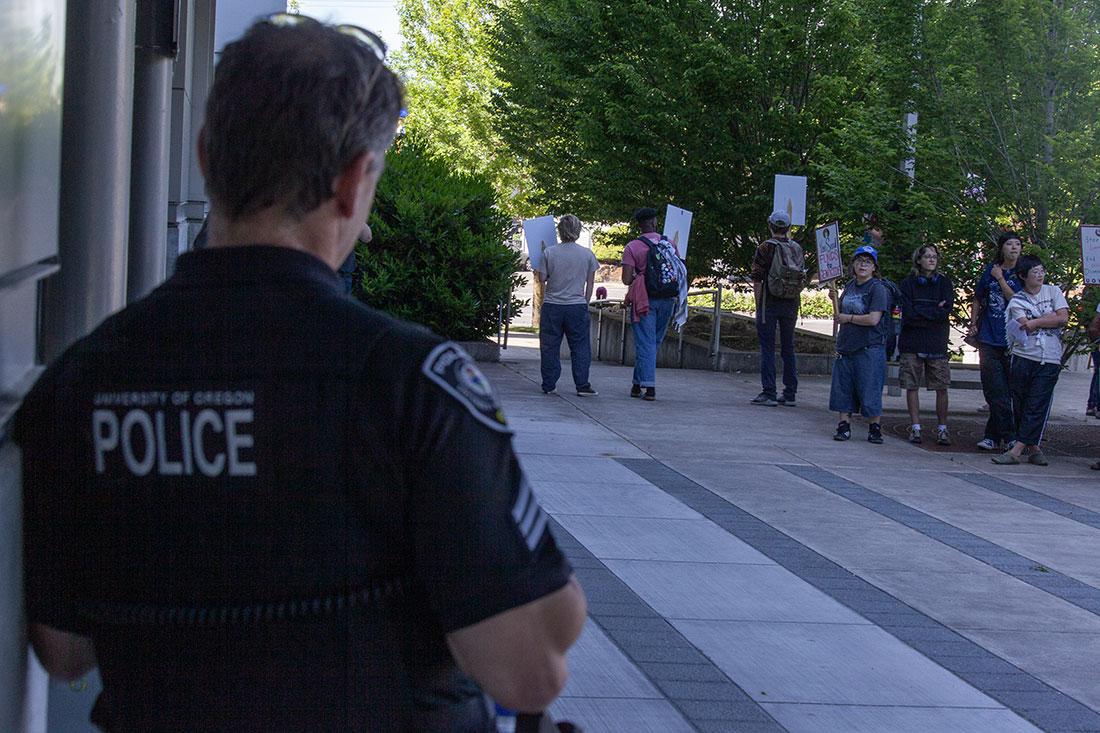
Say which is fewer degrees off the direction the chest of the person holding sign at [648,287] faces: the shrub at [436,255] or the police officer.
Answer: the shrub

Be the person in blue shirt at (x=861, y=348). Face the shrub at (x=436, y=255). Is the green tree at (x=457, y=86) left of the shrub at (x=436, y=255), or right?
right

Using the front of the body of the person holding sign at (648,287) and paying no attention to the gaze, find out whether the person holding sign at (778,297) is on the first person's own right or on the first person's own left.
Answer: on the first person's own right

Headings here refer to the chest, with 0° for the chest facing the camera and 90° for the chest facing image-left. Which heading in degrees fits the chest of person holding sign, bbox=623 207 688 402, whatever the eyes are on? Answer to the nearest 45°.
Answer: approximately 135°

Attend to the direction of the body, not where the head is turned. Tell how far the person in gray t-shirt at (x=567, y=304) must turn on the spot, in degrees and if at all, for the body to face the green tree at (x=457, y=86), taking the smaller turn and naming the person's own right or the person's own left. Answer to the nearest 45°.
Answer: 0° — they already face it

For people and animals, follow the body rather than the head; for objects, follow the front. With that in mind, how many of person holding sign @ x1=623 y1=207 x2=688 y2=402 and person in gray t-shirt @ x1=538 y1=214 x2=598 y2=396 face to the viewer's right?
0

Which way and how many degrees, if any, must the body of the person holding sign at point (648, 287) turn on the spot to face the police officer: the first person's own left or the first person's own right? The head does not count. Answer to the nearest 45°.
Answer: approximately 135° to the first person's own left

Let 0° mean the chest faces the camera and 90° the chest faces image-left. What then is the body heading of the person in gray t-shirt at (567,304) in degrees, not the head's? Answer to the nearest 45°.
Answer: approximately 180°

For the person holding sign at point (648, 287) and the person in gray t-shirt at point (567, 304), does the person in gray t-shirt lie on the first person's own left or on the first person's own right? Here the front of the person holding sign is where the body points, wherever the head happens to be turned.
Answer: on the first person's own left

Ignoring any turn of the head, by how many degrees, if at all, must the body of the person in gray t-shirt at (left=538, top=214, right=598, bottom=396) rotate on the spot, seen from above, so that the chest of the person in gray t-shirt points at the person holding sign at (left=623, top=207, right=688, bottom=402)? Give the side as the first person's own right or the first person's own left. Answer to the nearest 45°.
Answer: approximately 90° to the first person's own right

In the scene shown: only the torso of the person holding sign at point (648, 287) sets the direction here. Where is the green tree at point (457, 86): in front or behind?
in front

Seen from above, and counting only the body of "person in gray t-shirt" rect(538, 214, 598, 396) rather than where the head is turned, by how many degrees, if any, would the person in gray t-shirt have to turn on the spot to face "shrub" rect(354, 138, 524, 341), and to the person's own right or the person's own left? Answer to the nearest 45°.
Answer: approximately 45° to the person's own left

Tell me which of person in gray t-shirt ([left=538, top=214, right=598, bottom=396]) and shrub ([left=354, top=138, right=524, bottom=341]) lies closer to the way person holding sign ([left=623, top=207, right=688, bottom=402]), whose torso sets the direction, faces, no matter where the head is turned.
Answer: the shrub

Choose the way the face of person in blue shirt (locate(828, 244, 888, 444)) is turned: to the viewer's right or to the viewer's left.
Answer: to the viewer's left

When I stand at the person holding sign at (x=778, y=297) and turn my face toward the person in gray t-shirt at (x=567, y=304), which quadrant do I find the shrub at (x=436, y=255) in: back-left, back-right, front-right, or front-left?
front-right

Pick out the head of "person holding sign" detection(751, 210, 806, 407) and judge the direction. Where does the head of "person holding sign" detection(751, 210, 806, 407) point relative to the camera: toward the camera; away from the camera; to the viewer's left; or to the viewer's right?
away from the camera

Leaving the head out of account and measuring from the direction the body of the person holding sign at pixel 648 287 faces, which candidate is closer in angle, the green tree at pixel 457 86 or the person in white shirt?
the green tree
